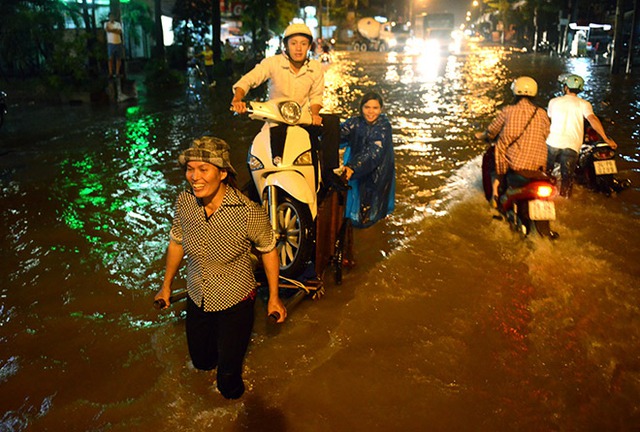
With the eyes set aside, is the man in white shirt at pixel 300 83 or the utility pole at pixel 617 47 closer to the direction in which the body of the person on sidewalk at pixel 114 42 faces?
the man in white shirt

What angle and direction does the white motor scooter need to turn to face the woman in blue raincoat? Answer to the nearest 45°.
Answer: approximately 135° to its left

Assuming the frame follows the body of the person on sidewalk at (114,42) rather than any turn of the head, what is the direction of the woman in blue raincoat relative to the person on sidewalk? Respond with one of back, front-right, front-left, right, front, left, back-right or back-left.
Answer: front

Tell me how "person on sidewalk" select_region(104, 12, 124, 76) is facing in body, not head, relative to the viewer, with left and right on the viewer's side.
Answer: facing the viewer

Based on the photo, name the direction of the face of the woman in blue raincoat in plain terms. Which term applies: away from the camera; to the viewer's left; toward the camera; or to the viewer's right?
toward the camera

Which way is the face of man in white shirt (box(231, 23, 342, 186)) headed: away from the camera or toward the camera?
toward the camera

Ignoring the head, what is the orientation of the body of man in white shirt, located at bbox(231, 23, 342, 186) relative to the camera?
toward the camera

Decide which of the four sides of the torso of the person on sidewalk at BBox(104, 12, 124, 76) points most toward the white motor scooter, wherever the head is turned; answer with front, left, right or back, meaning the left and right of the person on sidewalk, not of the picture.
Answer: front

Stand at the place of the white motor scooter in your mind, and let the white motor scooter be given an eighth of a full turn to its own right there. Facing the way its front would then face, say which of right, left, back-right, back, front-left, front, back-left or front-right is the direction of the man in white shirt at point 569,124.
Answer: back

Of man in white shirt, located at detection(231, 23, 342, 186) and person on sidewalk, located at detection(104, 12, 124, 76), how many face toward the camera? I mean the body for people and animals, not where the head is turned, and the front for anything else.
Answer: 2

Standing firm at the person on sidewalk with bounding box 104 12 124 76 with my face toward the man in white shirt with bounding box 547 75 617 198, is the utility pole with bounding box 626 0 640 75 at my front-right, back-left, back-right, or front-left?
front-left

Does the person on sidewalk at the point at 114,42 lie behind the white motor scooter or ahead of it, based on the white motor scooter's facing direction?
behind

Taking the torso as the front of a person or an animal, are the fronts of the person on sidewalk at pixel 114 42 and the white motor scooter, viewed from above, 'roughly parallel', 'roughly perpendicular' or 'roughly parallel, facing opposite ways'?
roughly parallel

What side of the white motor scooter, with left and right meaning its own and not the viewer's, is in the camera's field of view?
front

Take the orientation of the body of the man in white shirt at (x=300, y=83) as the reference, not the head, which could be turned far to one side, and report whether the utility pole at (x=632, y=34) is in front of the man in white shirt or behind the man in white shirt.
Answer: behind
